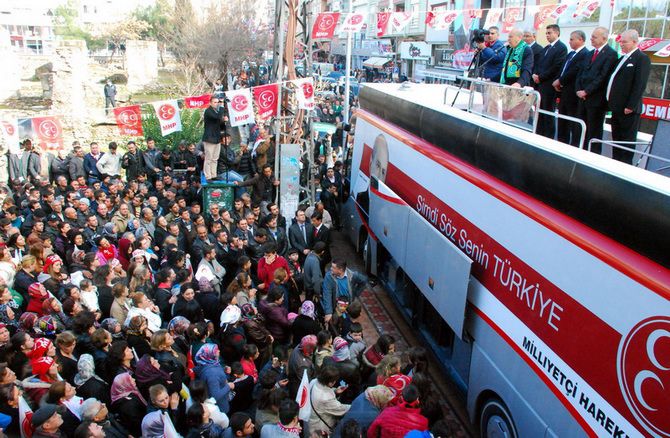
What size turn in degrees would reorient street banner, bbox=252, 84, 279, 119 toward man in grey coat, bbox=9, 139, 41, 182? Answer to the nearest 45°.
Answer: approximately 90° to its right

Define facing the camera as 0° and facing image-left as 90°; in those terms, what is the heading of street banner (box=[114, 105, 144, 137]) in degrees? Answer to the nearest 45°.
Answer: approximately 0°

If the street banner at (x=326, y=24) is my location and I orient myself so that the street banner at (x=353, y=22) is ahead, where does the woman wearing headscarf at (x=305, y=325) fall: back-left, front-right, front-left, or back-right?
back-right

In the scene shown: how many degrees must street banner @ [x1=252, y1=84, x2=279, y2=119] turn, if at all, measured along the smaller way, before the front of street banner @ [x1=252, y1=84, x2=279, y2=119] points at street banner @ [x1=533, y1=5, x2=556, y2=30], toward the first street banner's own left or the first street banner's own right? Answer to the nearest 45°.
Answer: approximately 135° to the first street banner's own left

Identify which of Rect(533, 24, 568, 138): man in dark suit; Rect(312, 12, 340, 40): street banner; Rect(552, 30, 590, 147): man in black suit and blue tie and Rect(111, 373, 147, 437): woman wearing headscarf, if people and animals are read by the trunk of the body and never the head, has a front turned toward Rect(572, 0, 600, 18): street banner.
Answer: the woman wearing headscarf

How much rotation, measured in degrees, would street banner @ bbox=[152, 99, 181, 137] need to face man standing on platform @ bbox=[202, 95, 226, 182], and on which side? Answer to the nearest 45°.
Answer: approximately 45° to its left

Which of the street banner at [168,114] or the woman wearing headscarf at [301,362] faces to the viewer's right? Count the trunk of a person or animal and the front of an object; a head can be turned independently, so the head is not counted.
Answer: the woman wearing headscarf
